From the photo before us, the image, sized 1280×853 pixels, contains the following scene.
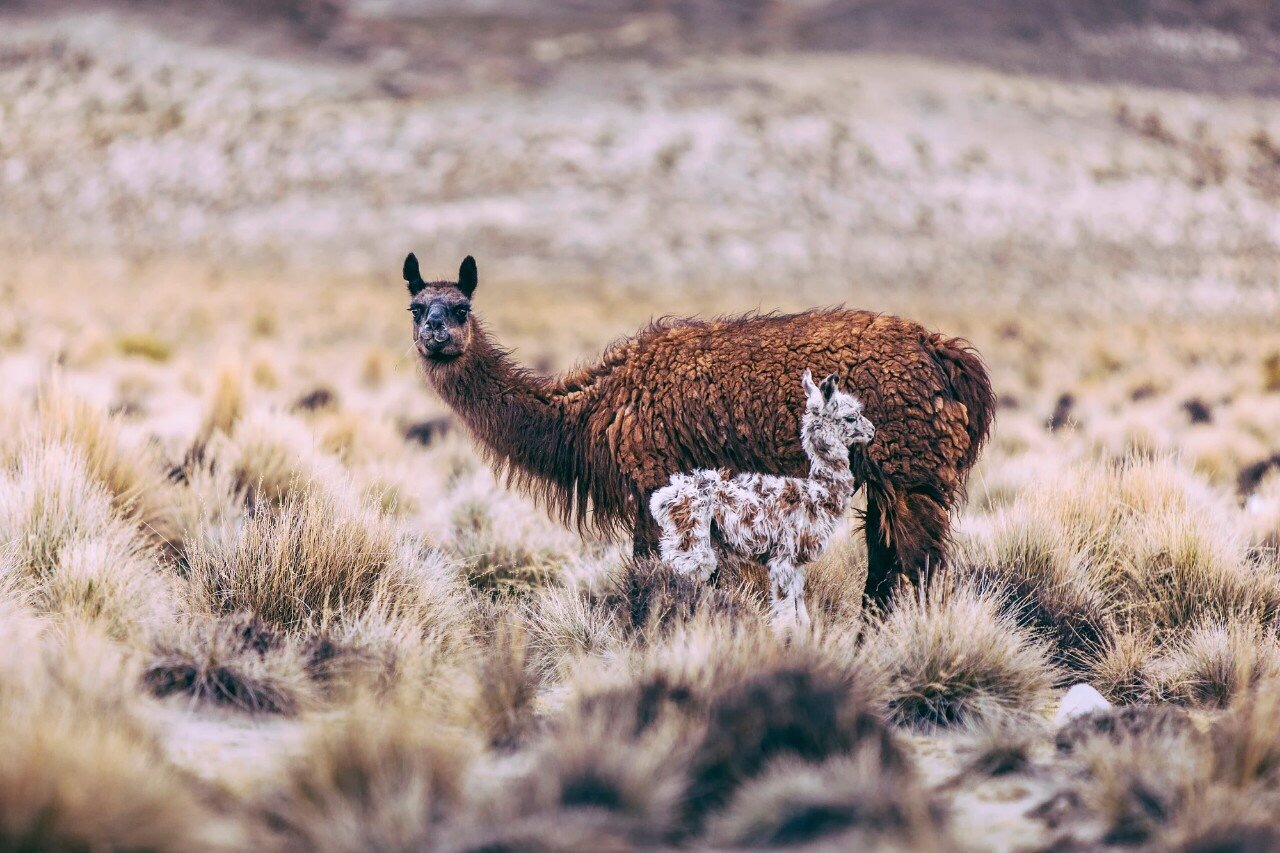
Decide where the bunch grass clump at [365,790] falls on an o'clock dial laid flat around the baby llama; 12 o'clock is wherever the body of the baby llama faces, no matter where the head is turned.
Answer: The bunch grass clump is roughly at 4 o'clock from the baby llama.

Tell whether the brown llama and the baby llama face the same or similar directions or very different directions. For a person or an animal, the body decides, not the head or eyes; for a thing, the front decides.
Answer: very different directions

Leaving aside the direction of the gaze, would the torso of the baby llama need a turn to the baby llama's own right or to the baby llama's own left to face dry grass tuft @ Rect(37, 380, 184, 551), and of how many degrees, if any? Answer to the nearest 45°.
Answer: approximately 135° to the baby llama's own left

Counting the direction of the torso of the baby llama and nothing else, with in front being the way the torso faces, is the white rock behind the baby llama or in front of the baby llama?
in front

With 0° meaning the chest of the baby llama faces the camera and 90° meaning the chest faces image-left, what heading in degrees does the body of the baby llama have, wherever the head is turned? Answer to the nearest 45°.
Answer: approximately 270°

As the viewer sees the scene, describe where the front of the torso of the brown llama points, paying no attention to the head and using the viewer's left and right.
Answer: facing to the left of the viewer

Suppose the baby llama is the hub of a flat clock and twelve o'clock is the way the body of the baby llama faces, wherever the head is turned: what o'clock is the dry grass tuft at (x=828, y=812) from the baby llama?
The dry grass tuft is roughly at 3 o'clock from the baby llama.

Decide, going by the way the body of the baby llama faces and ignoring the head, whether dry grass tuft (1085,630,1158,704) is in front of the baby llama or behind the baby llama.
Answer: in front
